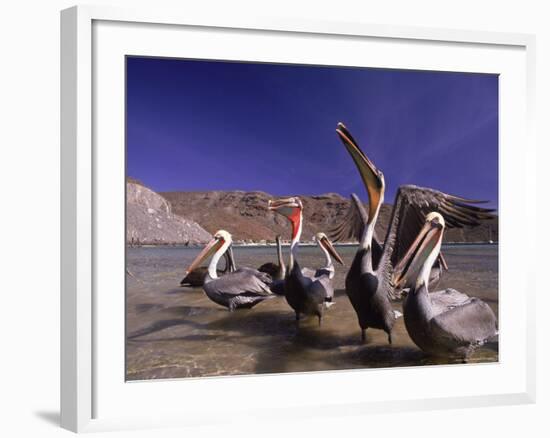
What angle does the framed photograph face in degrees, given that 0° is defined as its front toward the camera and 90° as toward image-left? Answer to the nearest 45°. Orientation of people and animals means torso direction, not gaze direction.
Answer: approximately 315°
